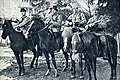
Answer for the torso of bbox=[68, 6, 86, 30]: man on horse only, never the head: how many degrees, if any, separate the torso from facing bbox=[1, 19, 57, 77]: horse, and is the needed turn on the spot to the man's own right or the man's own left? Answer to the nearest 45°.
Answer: approximately 45° to the man's own right

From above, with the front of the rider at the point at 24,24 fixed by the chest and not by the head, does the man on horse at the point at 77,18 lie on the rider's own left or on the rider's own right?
on the rider's own left

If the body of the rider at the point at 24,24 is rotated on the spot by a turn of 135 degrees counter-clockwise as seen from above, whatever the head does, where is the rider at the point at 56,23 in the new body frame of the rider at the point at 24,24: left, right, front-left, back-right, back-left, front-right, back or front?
front

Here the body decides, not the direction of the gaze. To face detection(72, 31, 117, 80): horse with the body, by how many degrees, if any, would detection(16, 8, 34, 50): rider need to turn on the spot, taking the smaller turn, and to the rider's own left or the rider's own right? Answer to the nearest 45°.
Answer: approximately 135° to the rider's own left

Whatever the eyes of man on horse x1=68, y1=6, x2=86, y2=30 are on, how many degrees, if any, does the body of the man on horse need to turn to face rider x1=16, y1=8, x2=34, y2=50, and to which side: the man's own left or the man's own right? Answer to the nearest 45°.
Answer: approximately 45° to the man's own right

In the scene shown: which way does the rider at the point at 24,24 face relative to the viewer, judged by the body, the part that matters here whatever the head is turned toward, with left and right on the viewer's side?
facing the viewer and to the left of the viewer

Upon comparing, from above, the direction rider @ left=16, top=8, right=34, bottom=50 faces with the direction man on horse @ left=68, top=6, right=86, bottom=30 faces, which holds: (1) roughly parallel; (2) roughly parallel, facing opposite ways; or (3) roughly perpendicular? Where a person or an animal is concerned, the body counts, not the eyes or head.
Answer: roughly parallel

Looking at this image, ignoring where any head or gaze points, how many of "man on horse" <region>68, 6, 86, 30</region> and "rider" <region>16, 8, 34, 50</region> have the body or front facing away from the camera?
0
